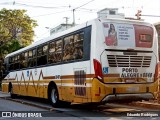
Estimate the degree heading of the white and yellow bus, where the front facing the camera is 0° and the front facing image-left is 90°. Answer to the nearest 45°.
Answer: approximately 135°
